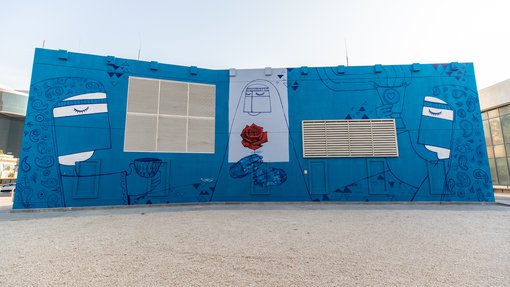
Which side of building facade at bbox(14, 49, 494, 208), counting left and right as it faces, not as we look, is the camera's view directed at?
front

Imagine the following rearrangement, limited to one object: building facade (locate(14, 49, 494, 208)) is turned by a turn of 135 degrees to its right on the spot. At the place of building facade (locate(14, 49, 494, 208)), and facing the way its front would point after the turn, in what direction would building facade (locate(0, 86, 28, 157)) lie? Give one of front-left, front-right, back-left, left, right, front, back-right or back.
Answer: front

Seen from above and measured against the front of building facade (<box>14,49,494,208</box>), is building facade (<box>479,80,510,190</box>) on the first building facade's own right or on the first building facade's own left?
on the first building facade's own left
